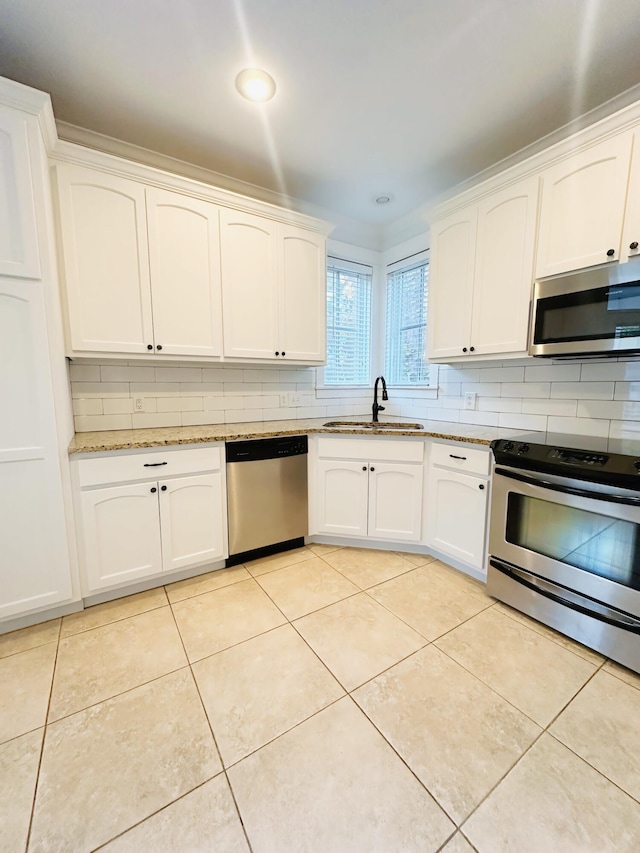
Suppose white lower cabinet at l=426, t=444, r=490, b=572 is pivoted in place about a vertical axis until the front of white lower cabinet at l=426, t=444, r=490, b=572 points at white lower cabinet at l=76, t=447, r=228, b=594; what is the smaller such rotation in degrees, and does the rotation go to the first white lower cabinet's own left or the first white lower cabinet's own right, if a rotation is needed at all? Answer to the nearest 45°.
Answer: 0° — it already faces it

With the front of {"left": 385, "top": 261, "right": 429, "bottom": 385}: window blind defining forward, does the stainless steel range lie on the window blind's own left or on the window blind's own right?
on the window blind's own left

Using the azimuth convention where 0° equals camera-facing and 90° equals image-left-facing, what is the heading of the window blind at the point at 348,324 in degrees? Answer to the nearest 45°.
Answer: approximately 315°

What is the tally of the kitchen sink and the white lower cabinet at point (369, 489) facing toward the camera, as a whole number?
2

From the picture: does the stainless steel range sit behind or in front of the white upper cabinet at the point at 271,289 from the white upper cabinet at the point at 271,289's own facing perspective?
in front

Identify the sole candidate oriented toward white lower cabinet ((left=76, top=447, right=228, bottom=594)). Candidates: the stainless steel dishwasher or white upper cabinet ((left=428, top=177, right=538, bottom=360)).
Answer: the white upper cabinet

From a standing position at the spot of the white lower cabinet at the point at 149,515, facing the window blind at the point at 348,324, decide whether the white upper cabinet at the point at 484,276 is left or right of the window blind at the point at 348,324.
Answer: right

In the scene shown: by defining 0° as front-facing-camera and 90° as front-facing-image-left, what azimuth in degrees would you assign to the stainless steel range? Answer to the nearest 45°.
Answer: approximately 45°
